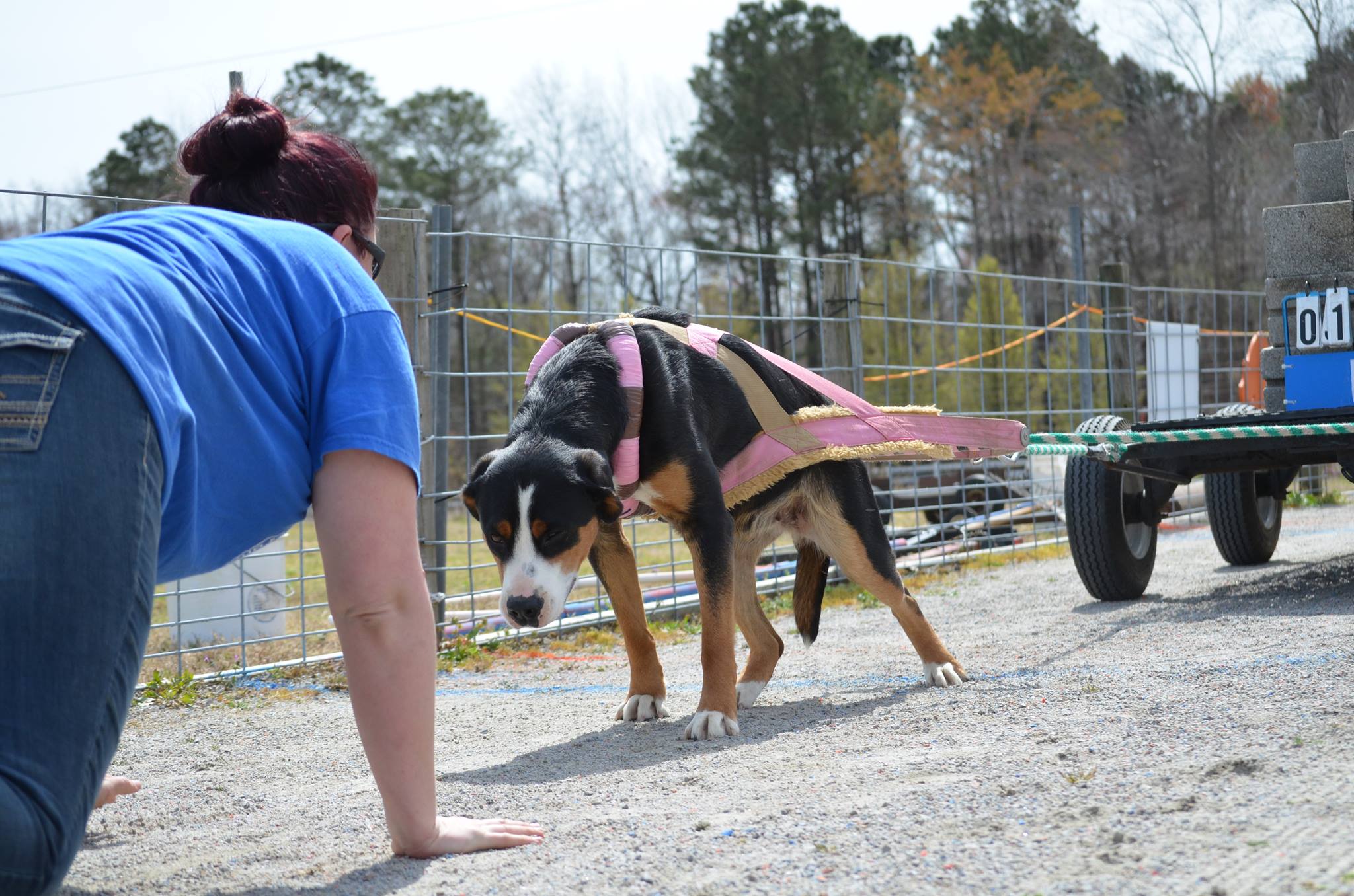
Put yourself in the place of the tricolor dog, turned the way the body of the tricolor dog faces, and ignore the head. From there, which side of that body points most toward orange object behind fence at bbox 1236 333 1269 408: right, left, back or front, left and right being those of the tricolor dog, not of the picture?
back

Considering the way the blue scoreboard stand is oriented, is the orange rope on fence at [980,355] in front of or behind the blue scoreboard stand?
behind

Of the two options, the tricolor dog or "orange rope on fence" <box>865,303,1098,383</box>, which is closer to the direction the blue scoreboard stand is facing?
the tricolor dog

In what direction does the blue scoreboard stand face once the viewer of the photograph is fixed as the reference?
facing the viewer

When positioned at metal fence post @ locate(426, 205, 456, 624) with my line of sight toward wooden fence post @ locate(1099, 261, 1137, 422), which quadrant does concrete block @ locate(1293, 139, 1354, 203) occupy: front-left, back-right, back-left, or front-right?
front-right

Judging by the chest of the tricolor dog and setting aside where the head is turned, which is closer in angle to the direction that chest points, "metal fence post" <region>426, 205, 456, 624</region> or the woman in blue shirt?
the woman in blue shirt

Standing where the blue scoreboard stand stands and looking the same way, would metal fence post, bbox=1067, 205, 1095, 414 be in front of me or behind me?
behind

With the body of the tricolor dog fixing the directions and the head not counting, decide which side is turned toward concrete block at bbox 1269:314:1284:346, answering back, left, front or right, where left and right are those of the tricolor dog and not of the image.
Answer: back

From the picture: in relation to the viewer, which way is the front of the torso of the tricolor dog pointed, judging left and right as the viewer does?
facing the viewer and to the left of the viewer

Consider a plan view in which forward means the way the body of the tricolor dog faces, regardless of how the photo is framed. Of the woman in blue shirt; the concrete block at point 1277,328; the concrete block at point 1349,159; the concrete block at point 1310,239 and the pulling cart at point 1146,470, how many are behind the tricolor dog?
4

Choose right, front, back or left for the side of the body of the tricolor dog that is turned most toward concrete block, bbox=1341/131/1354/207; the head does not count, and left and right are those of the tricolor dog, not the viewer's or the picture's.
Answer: back

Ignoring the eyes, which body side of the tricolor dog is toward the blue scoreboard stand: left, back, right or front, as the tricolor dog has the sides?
back

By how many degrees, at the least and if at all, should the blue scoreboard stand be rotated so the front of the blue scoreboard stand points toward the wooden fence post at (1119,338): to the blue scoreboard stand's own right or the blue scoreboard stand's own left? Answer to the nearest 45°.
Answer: approximately 180°

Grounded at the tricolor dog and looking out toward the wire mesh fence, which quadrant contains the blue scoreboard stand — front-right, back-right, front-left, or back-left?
front-right

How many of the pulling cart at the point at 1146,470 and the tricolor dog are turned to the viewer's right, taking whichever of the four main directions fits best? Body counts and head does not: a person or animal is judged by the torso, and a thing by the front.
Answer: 0
